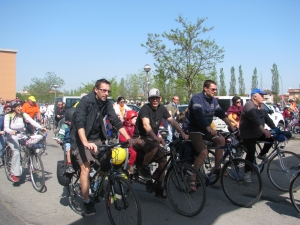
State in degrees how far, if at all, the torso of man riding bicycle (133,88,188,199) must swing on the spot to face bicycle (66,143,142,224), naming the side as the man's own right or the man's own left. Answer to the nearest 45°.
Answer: approximately 45° to the man's own right

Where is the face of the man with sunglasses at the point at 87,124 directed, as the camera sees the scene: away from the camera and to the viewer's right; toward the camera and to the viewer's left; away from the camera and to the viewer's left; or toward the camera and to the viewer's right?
toward the camera and to the viewer's right

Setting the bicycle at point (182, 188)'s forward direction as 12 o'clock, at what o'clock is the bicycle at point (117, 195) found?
the bicycle at point (117, 195) is roughly at 3 o'clock from the bicycle at point (182, 188).

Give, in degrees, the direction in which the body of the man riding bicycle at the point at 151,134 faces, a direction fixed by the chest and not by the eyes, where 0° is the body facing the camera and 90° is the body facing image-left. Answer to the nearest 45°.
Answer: approximately 315°

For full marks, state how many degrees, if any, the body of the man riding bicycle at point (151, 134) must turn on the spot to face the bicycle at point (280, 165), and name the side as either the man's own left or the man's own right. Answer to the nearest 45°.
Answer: approximately 45° to the man's own left
